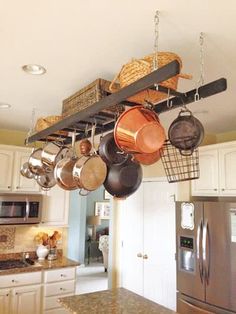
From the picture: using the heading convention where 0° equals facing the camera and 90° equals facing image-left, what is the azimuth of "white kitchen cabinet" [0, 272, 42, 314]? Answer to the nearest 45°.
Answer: approximately 315°

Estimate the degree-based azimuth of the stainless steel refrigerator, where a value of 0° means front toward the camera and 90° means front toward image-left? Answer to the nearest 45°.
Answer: approximately 45°

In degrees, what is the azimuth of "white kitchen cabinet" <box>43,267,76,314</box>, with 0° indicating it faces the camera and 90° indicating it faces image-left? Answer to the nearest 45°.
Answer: approximately 315°

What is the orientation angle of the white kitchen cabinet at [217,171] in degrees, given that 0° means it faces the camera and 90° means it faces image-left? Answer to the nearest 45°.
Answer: approximately 45°

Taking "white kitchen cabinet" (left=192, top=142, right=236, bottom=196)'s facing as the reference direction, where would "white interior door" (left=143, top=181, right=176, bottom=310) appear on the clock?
The white interior door is roughly at 3 o'clock from the white kitchen cabinet.
